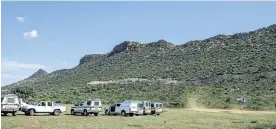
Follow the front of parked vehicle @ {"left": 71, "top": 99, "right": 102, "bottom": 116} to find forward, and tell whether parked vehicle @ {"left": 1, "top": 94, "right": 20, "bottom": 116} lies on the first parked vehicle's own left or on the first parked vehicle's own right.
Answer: on the first parked vehicle's own left

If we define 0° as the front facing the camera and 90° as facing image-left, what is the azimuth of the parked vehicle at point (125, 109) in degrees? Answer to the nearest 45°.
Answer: approximately 135°

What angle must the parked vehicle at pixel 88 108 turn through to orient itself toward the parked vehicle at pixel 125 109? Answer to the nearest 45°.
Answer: approximately 135° to its right

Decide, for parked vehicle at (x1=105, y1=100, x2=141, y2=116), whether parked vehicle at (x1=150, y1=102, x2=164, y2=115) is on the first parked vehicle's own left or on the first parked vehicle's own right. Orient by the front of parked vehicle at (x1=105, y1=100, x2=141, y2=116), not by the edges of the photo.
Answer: on the first parked vehicle's own right
